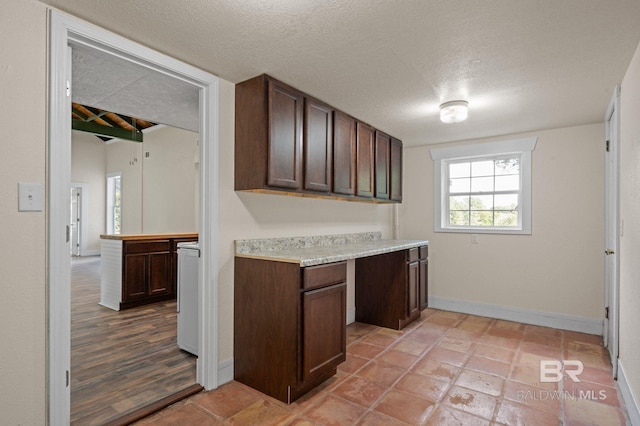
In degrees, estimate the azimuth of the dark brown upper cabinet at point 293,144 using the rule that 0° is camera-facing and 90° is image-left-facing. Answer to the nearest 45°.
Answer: approximately 315°

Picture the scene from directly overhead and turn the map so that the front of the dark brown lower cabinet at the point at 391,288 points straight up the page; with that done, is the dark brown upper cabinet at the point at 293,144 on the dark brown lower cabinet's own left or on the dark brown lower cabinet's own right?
on the dark brown lower cabinet's own right

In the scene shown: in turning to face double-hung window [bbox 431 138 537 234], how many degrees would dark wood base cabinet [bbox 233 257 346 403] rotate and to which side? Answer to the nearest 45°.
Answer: approximately 90° to its left

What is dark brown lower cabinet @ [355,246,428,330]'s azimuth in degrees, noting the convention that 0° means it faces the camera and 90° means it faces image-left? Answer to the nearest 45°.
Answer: approximately 315°

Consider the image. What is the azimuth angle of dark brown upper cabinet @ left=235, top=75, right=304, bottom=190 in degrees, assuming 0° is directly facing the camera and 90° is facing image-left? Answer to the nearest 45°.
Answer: approximately 315°

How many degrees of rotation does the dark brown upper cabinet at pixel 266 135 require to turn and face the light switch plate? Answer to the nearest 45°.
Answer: approximately 90° to its right

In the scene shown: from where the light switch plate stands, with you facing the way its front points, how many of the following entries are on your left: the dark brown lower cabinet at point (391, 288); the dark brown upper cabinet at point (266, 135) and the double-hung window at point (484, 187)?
3
